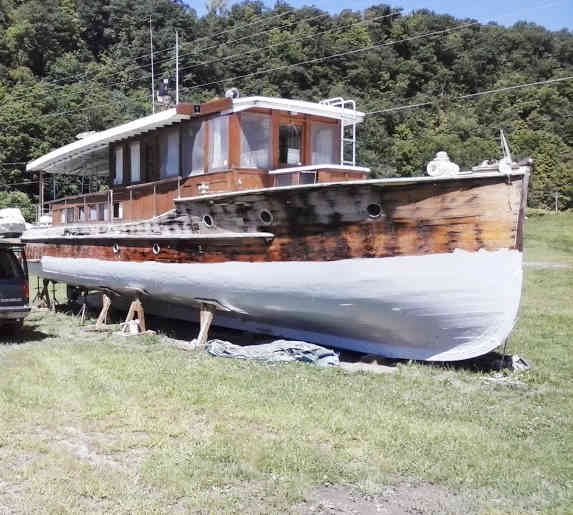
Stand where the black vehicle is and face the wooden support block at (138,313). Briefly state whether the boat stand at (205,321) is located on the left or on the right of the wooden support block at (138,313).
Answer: right

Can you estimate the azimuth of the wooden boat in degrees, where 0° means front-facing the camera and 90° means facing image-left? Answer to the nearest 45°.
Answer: approximately 315°

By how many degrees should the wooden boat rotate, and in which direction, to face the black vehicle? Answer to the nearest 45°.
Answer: approximately 135° to its right
